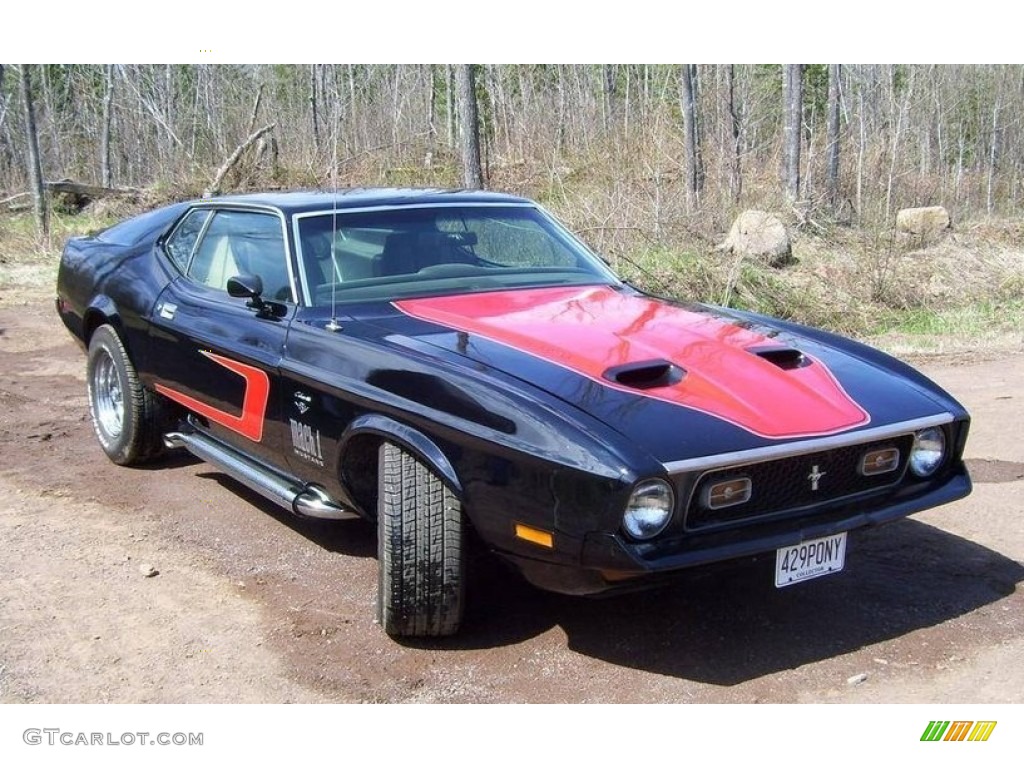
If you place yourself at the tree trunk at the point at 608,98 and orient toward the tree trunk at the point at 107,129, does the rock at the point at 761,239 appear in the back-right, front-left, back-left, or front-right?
back-left

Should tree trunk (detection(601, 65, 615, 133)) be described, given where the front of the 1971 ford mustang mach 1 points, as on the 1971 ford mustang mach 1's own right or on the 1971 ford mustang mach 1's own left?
on the 1971 ford mustang mach 1's own left

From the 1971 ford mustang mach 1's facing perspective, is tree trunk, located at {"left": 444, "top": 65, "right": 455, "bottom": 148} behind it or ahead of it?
behind

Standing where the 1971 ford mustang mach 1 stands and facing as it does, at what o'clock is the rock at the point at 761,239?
The rock is roughly at 8 o'clock from the 1971 ford mustang mach 1.

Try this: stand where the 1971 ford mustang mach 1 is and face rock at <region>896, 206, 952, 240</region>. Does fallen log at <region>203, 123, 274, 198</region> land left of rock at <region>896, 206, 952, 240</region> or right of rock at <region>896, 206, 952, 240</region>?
left

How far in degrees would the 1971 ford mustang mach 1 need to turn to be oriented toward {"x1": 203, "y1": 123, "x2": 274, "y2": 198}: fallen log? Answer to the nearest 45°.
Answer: approximately 135° to its left

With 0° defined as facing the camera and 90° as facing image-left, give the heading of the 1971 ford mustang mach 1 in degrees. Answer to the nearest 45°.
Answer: approximately 315°
